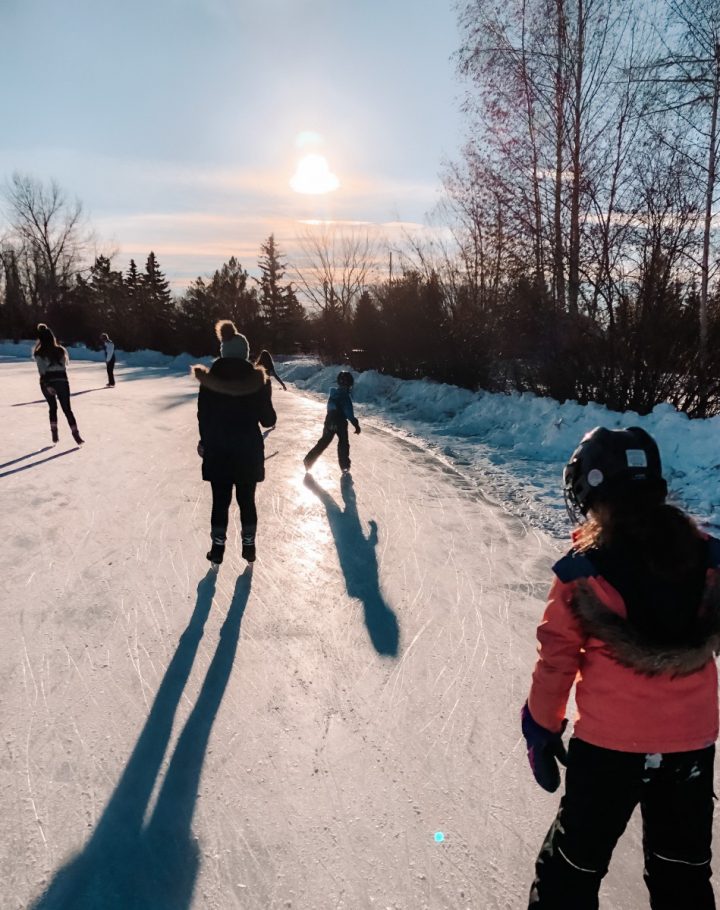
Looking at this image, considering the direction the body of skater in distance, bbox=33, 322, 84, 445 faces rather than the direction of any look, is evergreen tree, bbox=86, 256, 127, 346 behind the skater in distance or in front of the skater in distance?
in front

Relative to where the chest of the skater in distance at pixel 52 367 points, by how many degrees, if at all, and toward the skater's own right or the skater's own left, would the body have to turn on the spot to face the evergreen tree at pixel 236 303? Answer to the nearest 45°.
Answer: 0° — they already face it

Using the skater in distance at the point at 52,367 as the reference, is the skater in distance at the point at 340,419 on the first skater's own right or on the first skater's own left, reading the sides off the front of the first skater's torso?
on the first skater's own right

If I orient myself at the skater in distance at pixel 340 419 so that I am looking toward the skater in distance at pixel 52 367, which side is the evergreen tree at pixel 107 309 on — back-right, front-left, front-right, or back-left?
front-right

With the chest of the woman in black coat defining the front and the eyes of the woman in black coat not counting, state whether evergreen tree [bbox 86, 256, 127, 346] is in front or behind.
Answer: in front

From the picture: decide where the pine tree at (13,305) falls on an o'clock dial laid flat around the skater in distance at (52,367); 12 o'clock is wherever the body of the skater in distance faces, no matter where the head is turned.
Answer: The pine tree is roughly at 12 o'clock from the skater in distance.

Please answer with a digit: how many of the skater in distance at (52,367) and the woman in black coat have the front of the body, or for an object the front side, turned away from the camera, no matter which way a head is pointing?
2

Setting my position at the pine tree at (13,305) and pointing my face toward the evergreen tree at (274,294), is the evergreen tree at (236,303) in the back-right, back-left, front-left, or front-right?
front-right

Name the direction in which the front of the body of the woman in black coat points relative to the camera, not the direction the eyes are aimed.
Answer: away from the camera

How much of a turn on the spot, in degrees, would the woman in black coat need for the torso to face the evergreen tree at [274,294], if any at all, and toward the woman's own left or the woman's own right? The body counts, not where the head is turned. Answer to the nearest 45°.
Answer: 0° — they already face it

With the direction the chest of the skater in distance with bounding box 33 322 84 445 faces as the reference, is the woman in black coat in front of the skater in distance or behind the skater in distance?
behind

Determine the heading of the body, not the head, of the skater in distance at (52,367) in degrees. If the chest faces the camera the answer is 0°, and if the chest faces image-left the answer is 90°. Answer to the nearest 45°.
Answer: approximately 180°

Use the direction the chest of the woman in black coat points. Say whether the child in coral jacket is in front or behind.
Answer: behind

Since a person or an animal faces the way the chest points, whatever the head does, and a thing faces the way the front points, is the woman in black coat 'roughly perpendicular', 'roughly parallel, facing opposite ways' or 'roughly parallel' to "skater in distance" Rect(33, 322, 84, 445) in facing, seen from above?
roughly parallel
